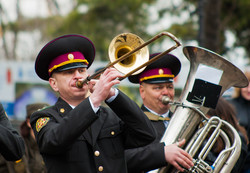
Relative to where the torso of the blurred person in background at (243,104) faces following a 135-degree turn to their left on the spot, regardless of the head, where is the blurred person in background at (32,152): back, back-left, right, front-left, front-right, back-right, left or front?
back

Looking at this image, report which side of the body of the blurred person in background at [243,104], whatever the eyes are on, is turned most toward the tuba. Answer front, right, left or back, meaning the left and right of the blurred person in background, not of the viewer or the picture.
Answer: front

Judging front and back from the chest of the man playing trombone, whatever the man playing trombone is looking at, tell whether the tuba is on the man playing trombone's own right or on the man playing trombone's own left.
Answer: on the man playing trombone's own left

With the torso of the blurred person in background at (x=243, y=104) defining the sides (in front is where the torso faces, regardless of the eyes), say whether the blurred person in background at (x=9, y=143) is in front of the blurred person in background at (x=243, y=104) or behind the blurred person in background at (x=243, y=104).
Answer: in front

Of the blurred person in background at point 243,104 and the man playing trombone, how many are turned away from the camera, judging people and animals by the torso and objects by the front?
0

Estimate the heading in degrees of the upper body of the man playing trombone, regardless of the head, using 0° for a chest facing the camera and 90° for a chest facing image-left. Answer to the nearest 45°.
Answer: approximately 315°

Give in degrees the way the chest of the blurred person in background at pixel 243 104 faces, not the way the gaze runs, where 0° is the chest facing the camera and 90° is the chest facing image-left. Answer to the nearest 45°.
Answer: approximately 0°

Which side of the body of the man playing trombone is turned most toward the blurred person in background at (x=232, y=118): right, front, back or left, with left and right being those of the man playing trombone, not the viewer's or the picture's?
left

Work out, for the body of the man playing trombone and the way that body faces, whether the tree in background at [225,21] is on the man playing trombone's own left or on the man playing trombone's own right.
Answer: on the man playing trombone's own left
